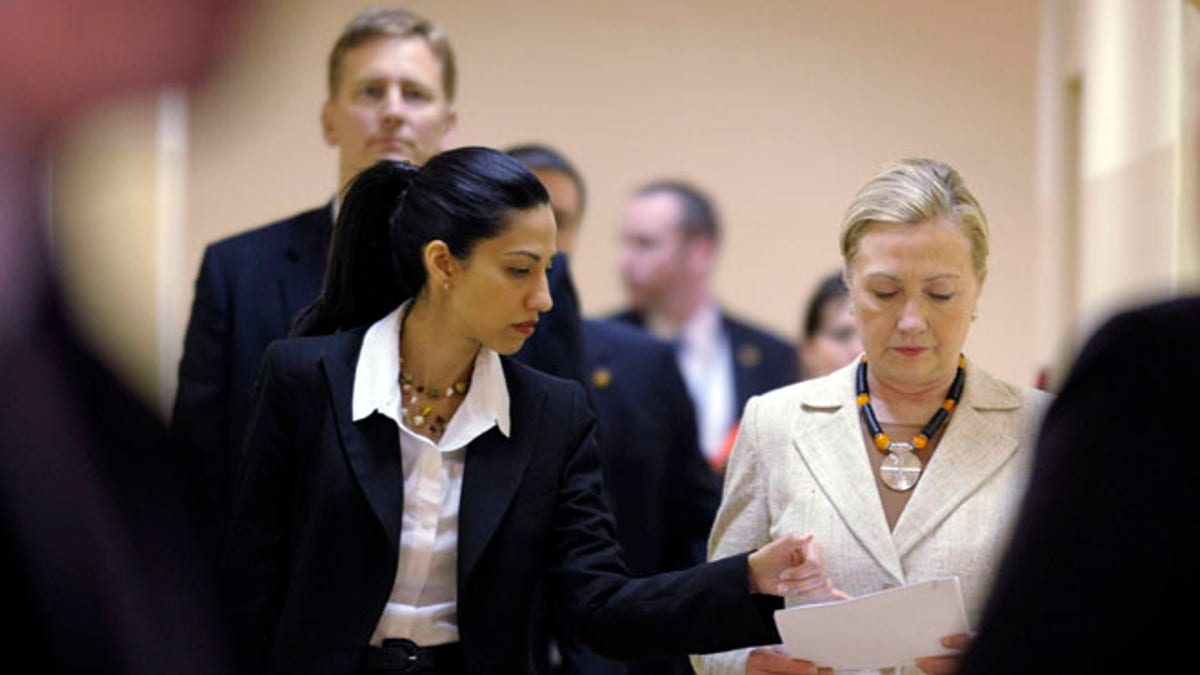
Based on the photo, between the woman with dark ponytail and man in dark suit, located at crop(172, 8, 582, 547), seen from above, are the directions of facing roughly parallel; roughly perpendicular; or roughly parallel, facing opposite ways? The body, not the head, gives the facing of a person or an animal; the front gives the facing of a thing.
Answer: roughly parallel

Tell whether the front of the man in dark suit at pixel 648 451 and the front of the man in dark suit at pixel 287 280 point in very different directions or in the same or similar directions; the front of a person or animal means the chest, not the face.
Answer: same or similar directions

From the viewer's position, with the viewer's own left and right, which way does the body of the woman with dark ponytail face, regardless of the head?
facing the viewer

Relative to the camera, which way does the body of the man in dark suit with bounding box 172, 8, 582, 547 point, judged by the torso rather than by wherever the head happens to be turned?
toward the camera

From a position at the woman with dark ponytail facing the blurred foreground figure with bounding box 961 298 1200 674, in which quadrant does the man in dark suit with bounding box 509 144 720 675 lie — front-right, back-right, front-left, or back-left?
back-left

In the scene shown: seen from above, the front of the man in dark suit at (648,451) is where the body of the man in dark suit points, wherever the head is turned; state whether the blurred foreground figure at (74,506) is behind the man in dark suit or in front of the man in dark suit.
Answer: in front

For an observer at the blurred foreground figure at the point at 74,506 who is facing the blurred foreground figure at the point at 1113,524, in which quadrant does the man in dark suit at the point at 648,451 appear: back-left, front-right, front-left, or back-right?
front-left

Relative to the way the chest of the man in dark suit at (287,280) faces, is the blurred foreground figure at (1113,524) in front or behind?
in front

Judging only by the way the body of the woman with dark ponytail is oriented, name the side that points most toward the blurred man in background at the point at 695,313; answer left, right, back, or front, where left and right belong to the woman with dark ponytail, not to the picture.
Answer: back

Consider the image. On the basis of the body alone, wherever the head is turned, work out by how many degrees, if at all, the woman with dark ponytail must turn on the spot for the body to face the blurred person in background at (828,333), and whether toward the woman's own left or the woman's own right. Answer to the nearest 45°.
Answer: approximately 135° to the woman's own left

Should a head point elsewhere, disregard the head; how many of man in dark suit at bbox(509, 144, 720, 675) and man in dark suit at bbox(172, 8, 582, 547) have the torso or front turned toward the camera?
2

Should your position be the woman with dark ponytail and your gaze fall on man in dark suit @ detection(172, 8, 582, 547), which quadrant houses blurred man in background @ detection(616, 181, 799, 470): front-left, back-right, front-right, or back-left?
front-right
